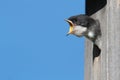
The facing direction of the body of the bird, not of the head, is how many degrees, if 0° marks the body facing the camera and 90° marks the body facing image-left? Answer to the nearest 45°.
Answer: approximately 90°
